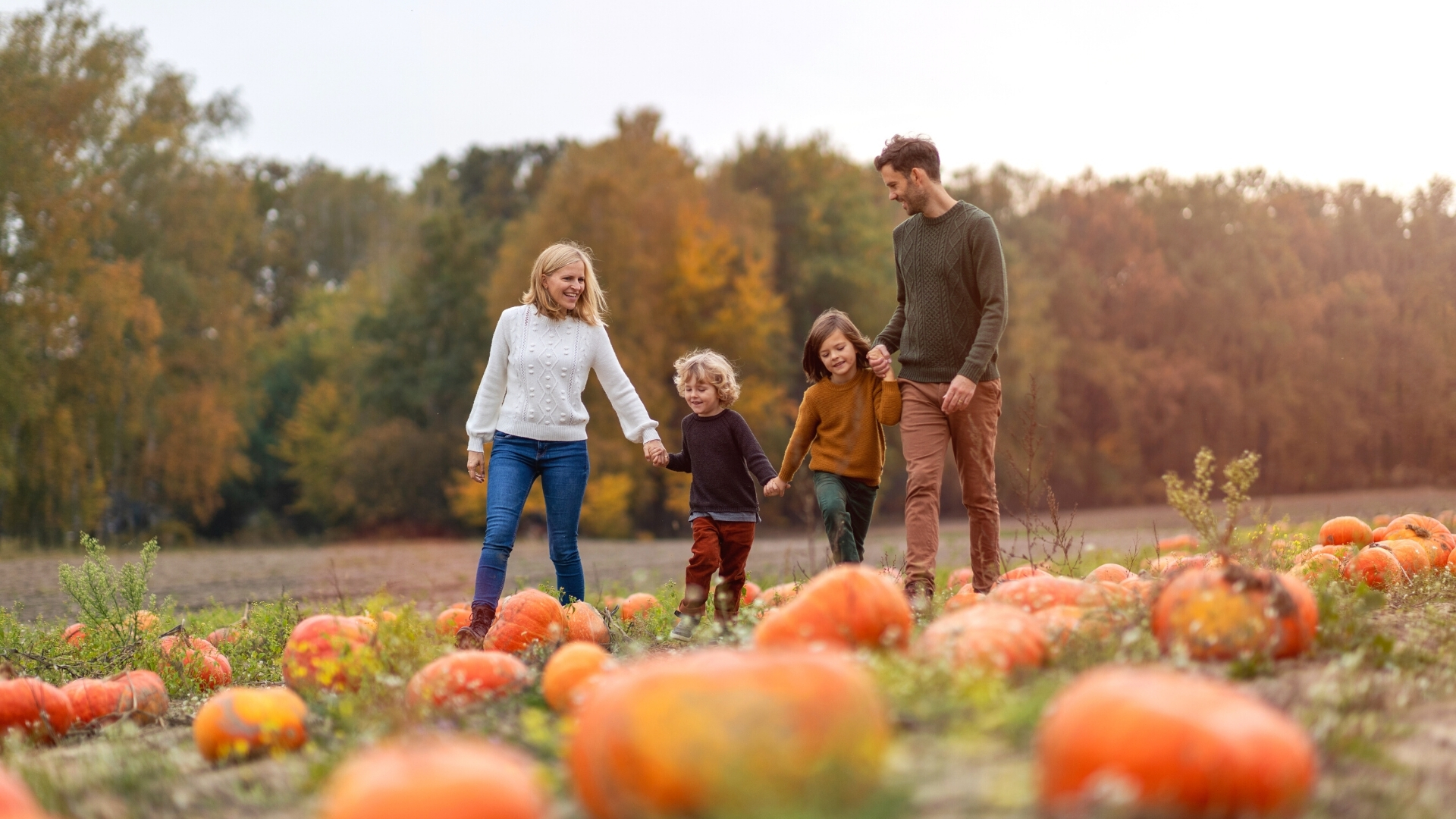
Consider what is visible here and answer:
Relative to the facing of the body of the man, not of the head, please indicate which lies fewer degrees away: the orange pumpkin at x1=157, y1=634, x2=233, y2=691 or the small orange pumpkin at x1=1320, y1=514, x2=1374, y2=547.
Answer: the orange pumpkin

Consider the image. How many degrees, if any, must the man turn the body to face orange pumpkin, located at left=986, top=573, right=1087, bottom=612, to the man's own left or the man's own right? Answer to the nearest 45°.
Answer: approximately 45° to the man's own left

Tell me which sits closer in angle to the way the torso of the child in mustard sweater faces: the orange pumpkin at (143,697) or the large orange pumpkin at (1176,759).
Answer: the large orange pumpkin

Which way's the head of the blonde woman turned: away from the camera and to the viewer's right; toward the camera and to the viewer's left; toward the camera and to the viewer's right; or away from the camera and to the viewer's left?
toward the camera and to the viewer's right

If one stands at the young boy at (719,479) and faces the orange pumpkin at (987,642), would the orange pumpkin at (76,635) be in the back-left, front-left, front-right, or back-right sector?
back-right

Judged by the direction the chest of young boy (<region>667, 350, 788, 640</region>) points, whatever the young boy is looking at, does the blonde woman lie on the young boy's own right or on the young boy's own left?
on the young boy's own right

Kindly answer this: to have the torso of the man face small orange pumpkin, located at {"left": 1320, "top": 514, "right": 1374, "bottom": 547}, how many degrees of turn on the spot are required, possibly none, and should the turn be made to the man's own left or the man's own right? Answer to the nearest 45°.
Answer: approximately 180°

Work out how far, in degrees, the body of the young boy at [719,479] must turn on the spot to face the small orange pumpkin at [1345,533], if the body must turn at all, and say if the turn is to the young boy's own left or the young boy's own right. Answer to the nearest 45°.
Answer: approximately 135° to the young boy's own left

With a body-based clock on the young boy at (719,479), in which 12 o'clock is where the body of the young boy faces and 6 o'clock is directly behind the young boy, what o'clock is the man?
The man is roughly at 8 o'clock from the young boy.

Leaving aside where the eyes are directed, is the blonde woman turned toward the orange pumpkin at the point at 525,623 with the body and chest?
yes

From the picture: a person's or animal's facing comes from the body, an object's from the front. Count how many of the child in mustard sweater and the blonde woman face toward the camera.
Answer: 2

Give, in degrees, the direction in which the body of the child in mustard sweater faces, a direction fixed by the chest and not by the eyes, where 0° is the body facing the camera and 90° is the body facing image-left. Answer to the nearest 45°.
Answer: approximately 0°

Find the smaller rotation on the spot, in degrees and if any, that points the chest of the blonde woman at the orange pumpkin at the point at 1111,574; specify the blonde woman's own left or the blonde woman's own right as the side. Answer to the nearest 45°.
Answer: approximately 90° to the blonde woman's own left
